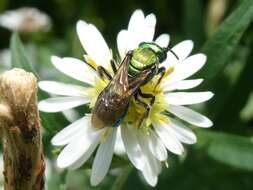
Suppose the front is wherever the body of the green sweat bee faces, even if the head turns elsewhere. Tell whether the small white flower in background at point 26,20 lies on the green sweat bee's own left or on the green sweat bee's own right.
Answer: on the green sweat bee's own left

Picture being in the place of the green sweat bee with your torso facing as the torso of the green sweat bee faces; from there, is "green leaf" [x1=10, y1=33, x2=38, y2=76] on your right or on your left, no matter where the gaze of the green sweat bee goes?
on your left

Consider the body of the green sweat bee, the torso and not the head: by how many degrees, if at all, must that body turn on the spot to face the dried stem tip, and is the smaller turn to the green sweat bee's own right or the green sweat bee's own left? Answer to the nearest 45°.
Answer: approximately 180°

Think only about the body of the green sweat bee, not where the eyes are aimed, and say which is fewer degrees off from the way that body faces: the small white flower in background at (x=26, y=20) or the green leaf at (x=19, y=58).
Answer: the small white flower in background

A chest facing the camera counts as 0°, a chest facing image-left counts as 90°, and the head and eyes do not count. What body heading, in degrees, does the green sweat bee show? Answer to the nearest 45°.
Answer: approximately 225°
